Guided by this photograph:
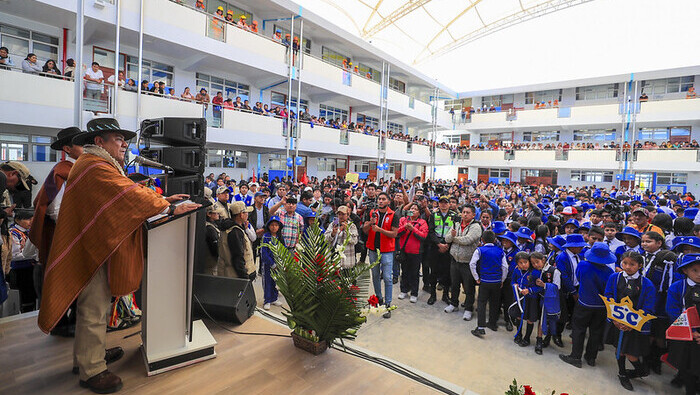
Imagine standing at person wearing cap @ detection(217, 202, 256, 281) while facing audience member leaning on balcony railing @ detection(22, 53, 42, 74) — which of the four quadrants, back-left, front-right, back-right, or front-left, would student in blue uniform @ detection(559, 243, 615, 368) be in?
back-right

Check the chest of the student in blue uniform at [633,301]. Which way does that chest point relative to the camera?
toward the camera

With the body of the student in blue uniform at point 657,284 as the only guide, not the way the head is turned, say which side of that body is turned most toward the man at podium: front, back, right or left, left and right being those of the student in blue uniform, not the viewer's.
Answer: front

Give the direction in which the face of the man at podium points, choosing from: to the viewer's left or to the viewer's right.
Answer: to the viewer's right

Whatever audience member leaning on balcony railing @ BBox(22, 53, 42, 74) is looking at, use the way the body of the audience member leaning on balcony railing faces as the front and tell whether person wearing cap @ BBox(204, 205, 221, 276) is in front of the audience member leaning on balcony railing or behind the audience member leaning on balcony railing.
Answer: in front

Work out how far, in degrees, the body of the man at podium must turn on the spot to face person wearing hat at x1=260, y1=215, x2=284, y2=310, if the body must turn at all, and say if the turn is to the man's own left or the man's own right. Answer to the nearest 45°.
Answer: approximately 45° to the man's own left

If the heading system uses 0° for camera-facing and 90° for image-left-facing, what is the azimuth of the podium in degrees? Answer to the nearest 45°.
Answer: approximately 270°
